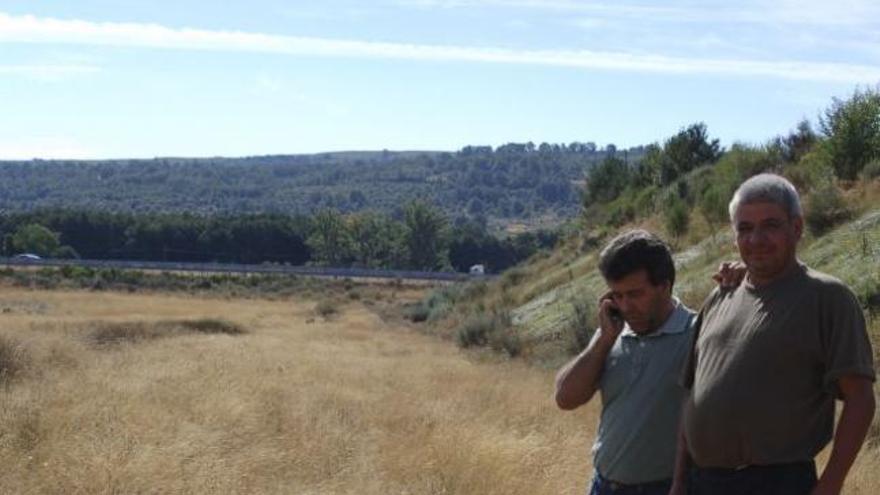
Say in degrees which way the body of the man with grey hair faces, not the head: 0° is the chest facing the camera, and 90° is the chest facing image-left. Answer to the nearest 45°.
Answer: approximately 45°

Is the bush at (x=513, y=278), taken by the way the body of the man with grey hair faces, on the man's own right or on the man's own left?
on the man's own right

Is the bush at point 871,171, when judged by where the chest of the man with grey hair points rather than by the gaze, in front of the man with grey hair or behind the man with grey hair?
behind

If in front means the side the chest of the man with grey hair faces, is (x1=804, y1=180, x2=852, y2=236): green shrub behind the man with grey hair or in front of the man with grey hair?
behind

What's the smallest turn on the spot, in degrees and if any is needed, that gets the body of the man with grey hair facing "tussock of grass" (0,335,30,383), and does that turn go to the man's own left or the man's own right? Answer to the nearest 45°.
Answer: approximately 90° to the man's own right

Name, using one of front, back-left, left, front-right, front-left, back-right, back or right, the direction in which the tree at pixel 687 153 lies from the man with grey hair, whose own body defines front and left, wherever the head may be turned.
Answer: back-right

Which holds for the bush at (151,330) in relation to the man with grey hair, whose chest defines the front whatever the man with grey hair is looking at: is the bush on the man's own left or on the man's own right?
on the man's own right

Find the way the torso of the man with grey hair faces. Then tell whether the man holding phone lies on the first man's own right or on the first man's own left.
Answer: on the first man's own right
